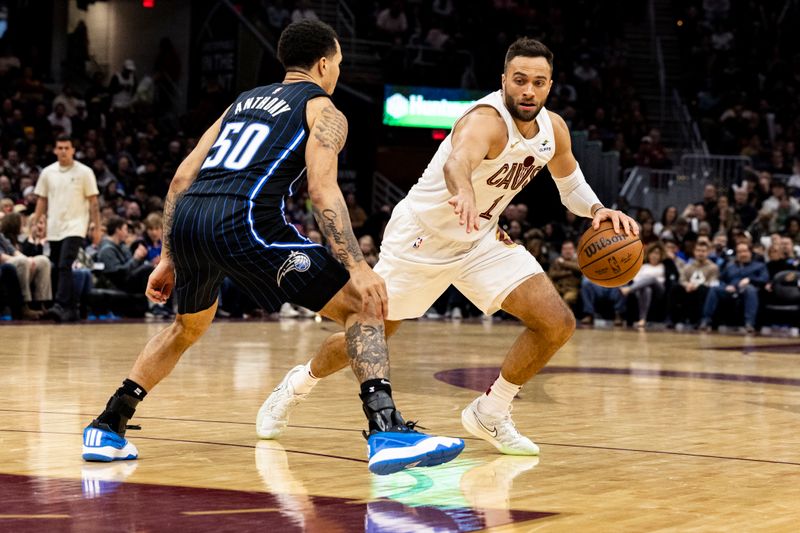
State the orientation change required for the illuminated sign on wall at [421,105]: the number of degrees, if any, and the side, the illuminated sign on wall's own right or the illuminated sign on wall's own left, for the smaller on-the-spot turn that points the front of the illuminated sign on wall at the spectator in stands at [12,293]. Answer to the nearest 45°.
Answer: approximately 45° to the illuminated sign on wall's own right

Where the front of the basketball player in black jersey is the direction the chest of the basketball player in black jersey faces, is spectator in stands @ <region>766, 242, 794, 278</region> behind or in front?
in front

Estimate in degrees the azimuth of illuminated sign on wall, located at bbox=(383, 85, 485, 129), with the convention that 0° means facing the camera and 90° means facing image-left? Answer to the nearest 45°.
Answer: approximately 0°

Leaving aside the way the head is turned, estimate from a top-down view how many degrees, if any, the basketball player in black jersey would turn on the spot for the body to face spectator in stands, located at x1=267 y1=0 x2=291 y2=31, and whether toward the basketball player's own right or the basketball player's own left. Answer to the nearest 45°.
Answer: approximately 45° to the basketball player's own left

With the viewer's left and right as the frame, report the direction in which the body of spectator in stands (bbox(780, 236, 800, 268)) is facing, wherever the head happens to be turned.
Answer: facing the viewer and to the left of the viewer

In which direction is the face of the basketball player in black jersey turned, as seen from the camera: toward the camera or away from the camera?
away from the camera

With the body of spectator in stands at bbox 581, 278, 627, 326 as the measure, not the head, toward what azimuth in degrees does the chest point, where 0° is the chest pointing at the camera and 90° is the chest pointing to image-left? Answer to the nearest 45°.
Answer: approximately 0°

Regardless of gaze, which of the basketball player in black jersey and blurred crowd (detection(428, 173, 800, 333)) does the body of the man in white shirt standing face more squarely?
the basketball player in black jersey
